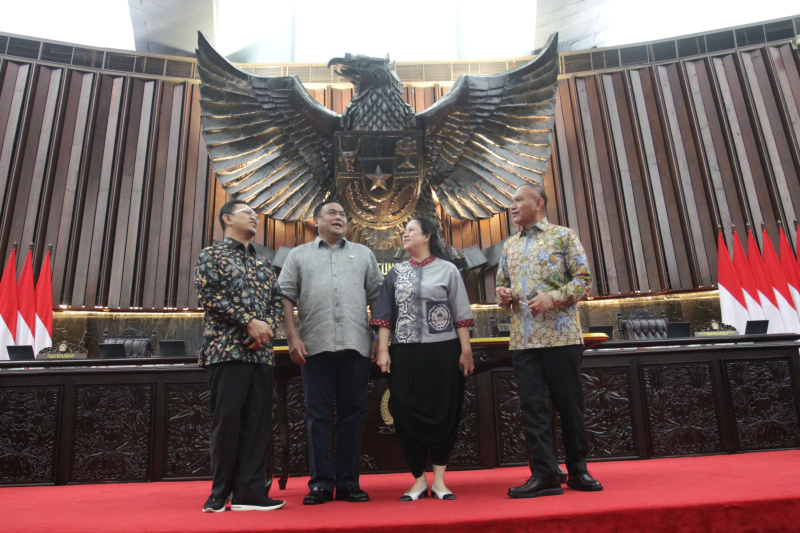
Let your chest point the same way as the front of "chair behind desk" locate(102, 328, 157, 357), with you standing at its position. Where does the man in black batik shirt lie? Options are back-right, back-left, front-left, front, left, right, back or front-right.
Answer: front

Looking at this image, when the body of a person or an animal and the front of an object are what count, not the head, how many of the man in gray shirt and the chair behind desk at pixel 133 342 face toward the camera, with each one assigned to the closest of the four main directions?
2

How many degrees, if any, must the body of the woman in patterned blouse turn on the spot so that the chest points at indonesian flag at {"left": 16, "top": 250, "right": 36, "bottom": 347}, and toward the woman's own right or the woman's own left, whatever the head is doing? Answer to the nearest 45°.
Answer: approximately 135° to the woman's own right

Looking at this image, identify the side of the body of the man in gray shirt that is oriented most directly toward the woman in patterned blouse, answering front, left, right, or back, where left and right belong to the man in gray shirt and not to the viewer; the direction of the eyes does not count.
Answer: left

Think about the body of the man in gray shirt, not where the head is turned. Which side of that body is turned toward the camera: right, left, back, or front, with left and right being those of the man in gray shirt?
front

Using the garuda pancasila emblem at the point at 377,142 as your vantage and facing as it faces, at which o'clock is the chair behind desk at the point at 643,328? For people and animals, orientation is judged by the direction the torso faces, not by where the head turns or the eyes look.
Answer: The chair behind desk is roughly at 9 o'clock from the garuda pancasila emblem.

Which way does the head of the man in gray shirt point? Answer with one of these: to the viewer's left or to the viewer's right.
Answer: to the viewer's right

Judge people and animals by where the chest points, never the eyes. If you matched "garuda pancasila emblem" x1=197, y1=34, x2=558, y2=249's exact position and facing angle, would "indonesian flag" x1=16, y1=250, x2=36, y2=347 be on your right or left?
on your right

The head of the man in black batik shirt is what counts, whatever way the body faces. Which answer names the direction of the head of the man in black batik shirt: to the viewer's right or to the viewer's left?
to the viewer's right

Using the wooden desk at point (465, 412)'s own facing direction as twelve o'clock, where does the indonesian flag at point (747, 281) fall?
The indonesian flag is roughly at 8 o'clock from the wooden desk.

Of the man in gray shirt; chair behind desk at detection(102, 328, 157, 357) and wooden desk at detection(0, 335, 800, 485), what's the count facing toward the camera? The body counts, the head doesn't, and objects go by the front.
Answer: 3

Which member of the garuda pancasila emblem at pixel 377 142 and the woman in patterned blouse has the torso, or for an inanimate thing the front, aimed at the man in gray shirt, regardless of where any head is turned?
the garuda pancasila emblem

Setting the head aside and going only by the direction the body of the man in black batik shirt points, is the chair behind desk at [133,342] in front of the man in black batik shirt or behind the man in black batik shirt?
behind
